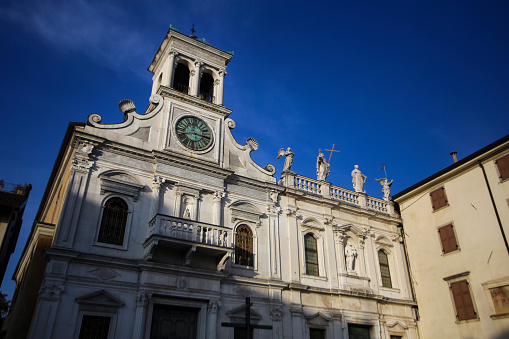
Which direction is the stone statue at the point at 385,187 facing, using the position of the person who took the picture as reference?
facing the viewer and to the right of the viewer

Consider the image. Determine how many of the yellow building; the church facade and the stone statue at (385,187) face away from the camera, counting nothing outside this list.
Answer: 0

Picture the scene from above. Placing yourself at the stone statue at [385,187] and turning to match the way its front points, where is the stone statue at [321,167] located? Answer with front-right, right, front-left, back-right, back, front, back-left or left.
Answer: right

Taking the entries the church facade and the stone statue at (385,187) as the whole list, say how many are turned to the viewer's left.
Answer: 0

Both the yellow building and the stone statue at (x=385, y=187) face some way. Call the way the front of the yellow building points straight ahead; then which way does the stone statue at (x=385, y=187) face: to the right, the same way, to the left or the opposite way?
to the left

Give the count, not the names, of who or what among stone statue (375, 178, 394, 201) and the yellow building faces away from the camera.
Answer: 0

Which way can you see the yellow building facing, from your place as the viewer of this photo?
facing the viewer and to the left of the viewer

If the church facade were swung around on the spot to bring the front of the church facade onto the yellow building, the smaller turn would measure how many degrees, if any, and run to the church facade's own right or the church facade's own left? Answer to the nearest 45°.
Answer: approximately 45° to the church facade's own left

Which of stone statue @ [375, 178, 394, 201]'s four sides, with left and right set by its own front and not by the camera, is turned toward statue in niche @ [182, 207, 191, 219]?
right

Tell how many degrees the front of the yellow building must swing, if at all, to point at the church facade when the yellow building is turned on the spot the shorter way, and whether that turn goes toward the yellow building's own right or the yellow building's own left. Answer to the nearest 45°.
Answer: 0° — it already faces it
